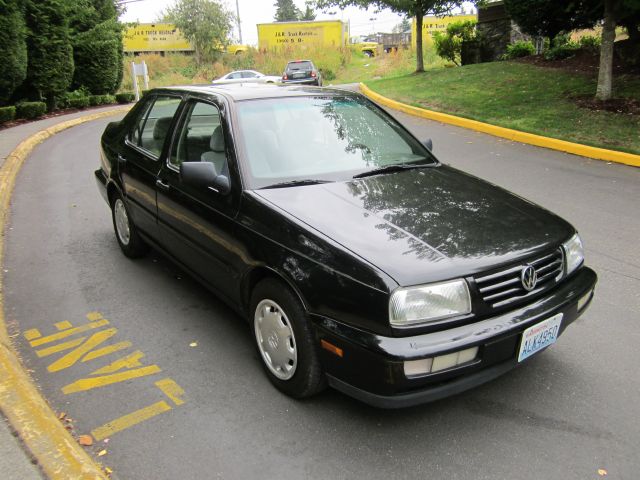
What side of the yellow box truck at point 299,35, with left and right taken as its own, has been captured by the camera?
right

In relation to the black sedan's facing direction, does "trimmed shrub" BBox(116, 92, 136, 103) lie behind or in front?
behind

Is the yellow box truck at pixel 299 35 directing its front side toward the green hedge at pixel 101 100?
no

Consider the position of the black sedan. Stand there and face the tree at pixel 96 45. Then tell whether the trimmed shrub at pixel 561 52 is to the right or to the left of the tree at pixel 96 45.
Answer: right

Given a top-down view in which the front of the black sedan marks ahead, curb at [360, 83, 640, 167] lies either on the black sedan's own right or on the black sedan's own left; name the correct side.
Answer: on the black sedan's own left

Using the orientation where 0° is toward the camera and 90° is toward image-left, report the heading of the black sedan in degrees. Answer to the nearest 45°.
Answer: approximately 315°

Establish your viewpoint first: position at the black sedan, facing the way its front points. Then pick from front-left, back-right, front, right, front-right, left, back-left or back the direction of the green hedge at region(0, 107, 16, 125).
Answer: back

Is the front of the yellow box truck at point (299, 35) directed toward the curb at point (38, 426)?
no

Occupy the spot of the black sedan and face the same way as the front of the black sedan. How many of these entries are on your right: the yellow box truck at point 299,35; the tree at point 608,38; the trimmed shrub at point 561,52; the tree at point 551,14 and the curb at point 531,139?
0

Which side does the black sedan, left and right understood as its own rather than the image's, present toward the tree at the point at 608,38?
left

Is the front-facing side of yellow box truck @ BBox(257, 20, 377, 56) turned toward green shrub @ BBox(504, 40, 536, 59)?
no

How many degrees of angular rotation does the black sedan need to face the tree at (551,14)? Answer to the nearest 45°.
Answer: approximately 90° to its left

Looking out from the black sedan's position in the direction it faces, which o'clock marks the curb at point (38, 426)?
The curb is roughly at 4 o'clock from the black sedan.

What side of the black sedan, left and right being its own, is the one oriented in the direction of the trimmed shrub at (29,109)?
back
